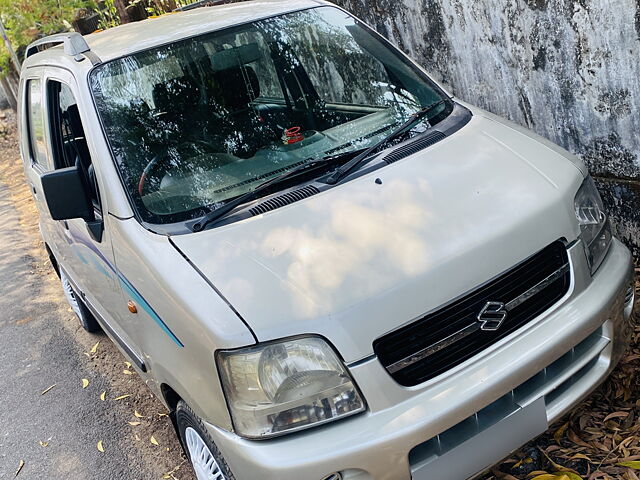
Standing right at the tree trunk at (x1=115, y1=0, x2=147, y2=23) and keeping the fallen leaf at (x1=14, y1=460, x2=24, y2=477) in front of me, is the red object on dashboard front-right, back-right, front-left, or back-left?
front-left

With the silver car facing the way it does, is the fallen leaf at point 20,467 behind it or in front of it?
behind

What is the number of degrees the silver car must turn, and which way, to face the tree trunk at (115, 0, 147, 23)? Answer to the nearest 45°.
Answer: approximately 135° to its left
